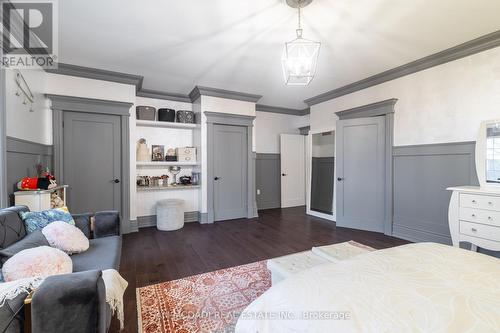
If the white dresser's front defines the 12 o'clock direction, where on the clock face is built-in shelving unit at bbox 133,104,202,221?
The built-in shelving unit is roughly at 1 o'clock from the white dresser.

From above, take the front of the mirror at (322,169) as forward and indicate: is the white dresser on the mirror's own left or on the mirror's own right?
on the mirror's own left

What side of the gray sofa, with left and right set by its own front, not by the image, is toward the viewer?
right

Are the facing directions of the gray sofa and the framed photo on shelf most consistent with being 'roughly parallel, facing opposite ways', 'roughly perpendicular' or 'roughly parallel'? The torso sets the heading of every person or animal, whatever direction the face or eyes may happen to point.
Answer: roughly perpendicular

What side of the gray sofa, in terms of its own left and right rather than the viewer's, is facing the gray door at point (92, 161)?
left

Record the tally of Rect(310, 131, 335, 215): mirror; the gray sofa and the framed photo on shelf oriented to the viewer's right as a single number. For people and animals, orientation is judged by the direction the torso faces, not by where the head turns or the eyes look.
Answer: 1

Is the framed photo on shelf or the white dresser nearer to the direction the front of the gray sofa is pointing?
the white dresser

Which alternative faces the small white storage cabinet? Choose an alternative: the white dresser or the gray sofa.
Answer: the white dresser

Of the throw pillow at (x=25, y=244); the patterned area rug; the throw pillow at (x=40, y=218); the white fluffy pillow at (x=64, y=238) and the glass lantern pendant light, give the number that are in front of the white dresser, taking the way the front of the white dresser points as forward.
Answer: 5

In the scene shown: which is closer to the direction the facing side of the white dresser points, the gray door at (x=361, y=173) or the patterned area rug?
the patterned area rug

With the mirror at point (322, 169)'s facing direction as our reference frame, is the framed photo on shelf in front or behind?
in front

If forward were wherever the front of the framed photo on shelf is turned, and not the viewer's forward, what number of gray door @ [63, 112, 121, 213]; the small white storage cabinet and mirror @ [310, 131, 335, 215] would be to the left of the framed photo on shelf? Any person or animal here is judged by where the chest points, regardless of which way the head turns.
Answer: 1

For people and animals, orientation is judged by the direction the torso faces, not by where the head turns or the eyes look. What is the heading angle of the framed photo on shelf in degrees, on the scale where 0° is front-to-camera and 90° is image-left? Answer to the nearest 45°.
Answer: approximately 0°
